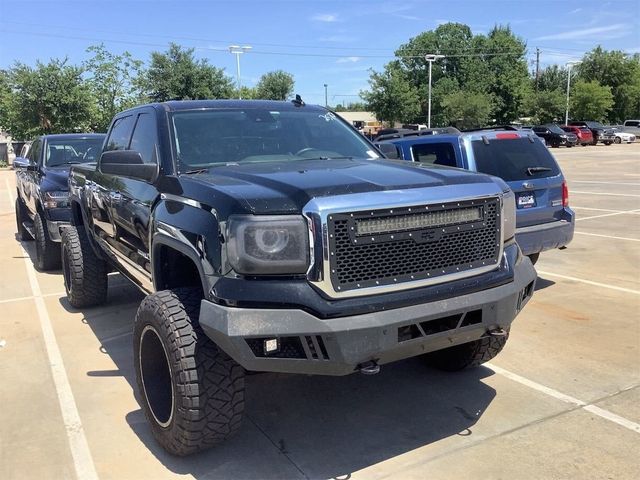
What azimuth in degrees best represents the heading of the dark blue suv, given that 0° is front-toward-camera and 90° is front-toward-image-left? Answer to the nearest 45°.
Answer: approximately 135°

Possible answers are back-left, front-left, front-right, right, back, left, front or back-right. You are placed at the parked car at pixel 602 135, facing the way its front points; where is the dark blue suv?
front-right

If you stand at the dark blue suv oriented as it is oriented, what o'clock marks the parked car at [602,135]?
The parked car is roughly at 2 o'clock from the dark blue suv.

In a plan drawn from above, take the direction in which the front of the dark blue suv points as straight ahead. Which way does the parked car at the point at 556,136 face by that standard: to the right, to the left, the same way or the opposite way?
the opposite way

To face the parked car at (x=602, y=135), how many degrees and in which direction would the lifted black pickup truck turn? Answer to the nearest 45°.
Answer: approximately 90° to its left

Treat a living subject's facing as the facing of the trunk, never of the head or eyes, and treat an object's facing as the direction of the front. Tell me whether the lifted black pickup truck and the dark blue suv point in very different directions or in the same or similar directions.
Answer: very different directions

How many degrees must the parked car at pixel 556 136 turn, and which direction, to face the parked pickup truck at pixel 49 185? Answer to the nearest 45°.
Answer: approximately 45° to its right

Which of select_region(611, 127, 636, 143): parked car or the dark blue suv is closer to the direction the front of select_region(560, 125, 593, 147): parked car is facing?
the dark blue suv

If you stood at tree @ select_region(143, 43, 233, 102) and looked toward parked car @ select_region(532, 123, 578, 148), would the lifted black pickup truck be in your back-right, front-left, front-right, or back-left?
front-right

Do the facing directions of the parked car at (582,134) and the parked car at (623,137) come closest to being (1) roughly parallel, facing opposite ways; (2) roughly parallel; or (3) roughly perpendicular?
roughly parallel

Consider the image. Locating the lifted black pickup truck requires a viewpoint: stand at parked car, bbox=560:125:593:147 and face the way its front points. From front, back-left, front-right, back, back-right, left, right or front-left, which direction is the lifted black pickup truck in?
front-right

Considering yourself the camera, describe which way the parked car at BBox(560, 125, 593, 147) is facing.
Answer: facing the viewer and to the right of the viewer
